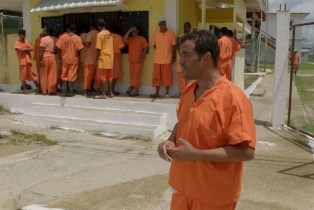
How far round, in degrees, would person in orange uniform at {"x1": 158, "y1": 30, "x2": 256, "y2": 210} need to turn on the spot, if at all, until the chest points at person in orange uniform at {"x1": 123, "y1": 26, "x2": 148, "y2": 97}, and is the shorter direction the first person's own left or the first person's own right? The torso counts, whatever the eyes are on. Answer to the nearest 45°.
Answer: approximately 135° to the first person's own right

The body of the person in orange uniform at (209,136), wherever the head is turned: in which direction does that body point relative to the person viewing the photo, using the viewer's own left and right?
facing the viewer and to the left of the viewer

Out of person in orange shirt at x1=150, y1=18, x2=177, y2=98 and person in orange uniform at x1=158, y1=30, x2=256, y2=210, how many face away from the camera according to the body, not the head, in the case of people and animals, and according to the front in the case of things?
0

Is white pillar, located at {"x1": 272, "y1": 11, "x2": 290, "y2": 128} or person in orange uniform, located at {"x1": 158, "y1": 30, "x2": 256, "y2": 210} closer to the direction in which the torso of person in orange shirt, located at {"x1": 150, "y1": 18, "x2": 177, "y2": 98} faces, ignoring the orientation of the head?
the person in orange uniform

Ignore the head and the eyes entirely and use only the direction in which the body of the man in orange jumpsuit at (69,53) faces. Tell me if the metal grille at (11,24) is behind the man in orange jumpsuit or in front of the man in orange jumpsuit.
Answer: in front

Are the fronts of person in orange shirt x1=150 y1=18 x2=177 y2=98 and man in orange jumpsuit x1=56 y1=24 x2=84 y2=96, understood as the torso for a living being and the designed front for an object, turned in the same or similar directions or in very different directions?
very different directions

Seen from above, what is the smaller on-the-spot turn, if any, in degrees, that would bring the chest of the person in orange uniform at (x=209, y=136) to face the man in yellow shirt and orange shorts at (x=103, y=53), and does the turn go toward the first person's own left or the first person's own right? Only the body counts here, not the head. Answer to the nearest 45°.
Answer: approximately 135° to the first person's own right

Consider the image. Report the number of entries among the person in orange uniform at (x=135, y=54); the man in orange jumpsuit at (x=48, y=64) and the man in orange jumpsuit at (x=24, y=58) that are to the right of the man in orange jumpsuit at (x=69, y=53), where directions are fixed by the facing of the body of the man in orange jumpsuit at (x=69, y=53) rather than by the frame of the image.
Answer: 1

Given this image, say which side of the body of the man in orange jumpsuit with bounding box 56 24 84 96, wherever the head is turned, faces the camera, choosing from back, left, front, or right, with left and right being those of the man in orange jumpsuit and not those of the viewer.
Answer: back

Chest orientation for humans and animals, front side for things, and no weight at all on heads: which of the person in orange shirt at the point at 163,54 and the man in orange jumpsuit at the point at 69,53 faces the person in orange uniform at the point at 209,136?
the person in orange shirt at the point at 163,54

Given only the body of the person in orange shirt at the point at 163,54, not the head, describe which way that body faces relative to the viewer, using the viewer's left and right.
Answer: facing the viewer

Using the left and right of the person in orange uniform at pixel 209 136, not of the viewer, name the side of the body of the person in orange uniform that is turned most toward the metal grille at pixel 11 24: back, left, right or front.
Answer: right

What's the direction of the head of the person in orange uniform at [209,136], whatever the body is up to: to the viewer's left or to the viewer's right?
to the viewer's left

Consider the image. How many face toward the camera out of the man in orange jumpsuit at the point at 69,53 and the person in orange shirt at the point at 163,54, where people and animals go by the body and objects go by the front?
1

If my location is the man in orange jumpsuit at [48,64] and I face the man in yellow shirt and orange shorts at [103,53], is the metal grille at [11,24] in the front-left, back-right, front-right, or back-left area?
back-left

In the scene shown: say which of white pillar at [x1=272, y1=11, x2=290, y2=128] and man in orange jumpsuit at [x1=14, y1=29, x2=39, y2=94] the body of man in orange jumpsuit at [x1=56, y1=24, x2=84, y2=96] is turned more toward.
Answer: the man in orange jumpsuit
